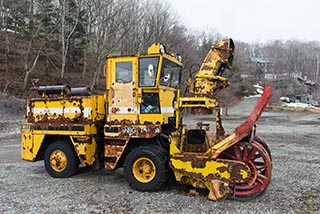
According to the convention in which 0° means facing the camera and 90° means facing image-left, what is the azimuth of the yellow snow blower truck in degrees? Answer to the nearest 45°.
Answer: approximately 315°
